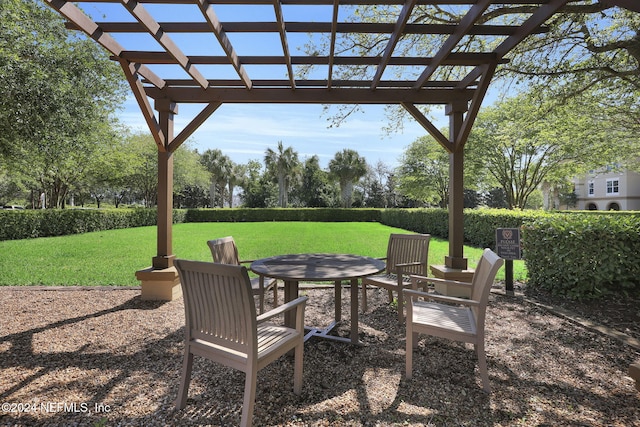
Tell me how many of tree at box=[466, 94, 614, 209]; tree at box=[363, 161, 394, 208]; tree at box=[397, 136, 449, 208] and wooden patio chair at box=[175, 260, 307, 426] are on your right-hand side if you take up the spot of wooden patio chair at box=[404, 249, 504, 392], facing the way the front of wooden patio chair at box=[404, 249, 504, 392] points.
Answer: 3

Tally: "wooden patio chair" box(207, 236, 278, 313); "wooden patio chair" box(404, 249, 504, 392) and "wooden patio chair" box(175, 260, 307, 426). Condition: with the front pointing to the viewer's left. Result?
1

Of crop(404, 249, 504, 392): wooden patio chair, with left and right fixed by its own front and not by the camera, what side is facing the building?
right

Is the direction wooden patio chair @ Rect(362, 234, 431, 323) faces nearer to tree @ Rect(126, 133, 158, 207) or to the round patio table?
the round patio table

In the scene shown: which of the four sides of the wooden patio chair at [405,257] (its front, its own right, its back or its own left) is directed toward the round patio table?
front

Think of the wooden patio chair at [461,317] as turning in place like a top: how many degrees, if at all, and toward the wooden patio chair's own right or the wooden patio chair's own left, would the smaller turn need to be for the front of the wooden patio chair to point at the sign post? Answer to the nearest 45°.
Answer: approximately 90° to the wooden patio chair's own right

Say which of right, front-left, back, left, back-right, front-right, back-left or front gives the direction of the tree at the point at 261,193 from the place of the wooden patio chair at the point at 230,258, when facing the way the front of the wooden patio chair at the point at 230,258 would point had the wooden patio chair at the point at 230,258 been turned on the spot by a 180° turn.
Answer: front-right

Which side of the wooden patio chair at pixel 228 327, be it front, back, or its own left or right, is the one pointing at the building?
front

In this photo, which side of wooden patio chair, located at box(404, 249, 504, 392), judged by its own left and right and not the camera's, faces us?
left

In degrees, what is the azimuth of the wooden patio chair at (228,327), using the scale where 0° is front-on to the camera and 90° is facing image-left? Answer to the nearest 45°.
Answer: approximately 225°

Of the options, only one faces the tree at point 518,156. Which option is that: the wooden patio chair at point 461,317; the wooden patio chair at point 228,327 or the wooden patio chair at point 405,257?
the wooden patio chair at point 228,327

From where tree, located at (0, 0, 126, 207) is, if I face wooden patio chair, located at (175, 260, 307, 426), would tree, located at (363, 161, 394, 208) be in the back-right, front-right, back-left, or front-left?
back-left

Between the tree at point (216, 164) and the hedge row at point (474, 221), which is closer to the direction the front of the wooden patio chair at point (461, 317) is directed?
the tree

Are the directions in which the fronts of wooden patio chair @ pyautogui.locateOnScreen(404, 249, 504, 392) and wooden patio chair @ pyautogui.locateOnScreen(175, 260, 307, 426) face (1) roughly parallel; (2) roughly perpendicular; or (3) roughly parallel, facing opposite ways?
roughly perpendicular

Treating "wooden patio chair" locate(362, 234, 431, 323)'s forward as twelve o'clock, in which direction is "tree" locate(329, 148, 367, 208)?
The tree is roughly at 4 o'clock from the wooden patio chair.

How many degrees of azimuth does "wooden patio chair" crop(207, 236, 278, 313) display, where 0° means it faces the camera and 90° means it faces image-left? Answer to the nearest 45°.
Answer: approximately 315°

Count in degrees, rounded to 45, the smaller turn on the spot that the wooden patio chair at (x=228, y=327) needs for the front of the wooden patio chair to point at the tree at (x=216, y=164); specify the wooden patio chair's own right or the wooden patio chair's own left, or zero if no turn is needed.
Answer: approximately 45° to the wooden patio chair's own left
